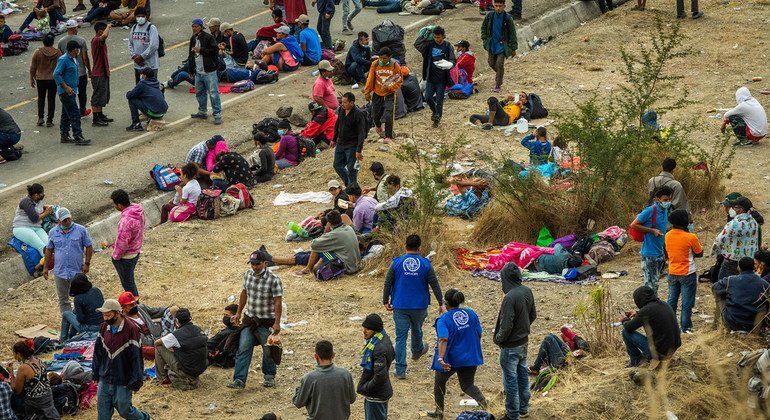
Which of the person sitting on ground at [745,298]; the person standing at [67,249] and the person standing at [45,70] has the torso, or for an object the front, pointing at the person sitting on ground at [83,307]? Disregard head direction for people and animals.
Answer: the person standing at [67,249]

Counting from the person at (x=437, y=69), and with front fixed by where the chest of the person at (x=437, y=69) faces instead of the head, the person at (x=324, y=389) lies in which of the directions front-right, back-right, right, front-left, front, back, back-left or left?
front

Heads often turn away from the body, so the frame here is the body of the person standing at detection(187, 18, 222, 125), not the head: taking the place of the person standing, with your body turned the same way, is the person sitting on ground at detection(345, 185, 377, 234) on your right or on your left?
on your left

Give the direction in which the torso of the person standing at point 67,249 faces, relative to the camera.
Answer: toward the camera

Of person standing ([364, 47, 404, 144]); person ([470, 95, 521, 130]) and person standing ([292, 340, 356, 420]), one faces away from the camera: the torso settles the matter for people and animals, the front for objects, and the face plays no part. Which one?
person standing ([292, 340, 356, 420])

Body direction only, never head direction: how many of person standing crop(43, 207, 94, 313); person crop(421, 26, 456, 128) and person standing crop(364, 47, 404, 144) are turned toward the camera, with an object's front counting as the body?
3

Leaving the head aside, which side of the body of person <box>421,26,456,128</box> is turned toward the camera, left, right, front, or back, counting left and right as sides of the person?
front

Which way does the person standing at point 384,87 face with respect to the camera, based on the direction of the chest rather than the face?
toward the camera

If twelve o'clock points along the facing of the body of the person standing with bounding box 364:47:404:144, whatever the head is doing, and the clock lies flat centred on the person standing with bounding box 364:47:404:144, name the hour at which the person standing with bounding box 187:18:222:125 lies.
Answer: the person standing with bounding box 187:18:222:125 is roughly at 4 o'clock from the person standing with bounding box 364:47:404:144.

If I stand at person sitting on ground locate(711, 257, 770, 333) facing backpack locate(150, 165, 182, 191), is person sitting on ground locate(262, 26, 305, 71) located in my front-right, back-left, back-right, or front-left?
front-right

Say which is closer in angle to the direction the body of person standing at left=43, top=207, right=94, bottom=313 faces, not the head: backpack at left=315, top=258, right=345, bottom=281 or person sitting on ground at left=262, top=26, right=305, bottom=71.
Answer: the backpack

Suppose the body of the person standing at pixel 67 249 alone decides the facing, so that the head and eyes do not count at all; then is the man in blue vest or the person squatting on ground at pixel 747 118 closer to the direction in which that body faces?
the man in blue vest

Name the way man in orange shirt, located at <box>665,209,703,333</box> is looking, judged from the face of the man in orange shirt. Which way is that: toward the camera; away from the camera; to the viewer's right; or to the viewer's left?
away from the camera
